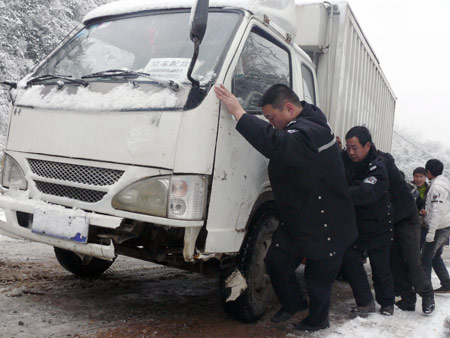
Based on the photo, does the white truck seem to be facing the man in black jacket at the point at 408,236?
no

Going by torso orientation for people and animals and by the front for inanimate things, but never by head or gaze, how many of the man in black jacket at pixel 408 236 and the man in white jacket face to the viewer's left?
2

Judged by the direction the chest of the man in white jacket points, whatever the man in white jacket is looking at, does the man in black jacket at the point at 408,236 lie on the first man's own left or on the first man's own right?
on the first man's own left

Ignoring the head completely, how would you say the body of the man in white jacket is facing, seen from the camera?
to the viewer's left

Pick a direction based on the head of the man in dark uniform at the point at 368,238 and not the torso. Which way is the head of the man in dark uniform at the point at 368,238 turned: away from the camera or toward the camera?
toward the camera

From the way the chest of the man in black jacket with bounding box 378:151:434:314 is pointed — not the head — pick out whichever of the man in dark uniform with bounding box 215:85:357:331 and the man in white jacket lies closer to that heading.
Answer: the man in dark uniform

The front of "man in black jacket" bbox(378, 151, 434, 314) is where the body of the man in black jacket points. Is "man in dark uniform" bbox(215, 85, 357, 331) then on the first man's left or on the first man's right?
on the first man's left

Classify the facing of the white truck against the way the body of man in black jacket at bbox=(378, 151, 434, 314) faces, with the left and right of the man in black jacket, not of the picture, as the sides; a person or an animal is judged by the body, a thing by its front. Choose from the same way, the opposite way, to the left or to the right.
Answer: to the left

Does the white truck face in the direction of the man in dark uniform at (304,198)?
no

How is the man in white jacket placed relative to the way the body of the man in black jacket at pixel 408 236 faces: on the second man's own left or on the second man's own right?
on the second man's own right

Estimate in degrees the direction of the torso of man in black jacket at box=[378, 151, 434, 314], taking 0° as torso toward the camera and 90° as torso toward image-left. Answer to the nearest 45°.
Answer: approximately 90°

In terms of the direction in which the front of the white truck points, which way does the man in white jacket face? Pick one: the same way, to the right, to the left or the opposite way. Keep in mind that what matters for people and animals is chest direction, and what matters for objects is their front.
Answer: to the right

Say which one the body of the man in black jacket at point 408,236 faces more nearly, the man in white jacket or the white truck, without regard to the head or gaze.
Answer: the white truck
